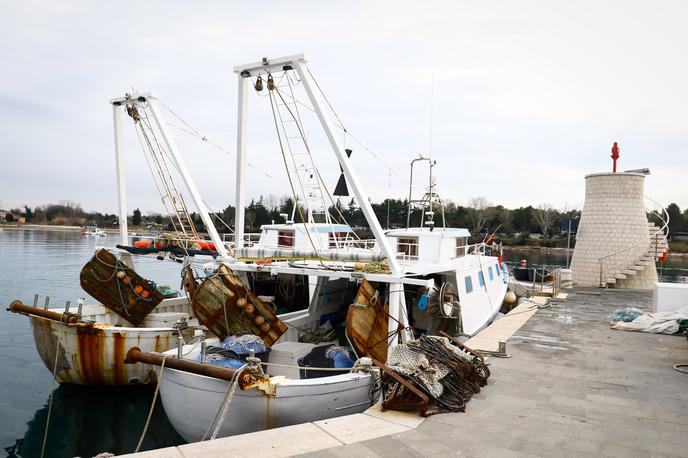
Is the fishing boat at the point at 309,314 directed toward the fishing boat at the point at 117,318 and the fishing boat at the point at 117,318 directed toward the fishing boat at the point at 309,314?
no

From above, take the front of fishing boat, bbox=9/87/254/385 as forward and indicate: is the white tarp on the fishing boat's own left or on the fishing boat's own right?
on the fishing boat's own right

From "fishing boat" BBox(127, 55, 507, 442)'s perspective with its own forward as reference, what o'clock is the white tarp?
The white tarp is roughly at 1 o'clock from the fishing boat.

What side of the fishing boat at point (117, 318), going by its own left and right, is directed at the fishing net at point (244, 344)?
right

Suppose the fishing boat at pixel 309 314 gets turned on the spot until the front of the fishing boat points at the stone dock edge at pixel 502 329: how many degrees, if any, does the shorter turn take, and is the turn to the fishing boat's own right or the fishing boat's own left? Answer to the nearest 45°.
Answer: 0° — it already faces it

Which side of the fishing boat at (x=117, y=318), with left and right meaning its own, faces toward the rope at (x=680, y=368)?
right

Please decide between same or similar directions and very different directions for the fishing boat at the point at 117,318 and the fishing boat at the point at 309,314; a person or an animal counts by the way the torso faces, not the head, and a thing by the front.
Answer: same or similar directions

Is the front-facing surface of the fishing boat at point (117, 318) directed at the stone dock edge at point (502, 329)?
no

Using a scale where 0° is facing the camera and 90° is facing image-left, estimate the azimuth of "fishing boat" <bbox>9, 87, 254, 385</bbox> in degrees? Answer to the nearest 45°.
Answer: approximately 225°

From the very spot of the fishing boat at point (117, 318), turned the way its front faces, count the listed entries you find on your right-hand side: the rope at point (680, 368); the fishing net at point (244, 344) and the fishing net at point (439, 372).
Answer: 3

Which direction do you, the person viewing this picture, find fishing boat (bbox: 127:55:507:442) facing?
facing away from the viewer and to the right of the viewer

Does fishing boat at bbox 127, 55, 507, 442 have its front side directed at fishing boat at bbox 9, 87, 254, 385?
no

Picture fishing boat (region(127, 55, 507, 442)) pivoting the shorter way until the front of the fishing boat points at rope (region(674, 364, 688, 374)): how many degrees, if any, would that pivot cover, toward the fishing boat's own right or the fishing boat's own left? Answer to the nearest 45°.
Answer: approximately 45° to the fishing boat's own right

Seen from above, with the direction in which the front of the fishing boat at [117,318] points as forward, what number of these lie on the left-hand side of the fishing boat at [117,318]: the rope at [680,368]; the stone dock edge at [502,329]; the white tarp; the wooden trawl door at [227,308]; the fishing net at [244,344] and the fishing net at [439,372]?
0

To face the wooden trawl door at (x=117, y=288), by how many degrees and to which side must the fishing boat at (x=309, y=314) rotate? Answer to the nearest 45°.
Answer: approximately 90° to its left

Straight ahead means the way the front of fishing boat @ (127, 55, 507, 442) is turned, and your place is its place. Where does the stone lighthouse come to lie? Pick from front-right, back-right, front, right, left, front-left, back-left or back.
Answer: front
